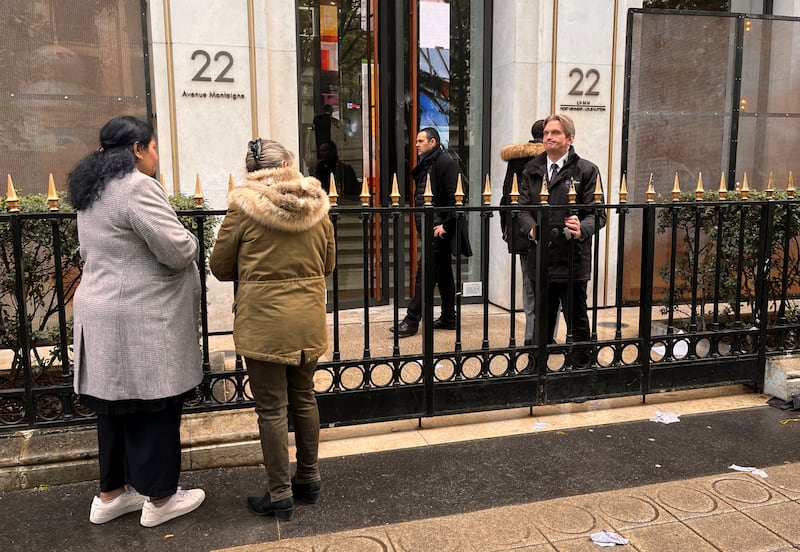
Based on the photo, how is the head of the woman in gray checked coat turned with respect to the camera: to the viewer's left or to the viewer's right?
to the viewer's right

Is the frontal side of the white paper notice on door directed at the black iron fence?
yes

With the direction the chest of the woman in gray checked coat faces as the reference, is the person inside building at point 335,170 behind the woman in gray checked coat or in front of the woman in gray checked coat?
in front

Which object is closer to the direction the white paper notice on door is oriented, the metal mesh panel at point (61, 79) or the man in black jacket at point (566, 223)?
the man in black jacket

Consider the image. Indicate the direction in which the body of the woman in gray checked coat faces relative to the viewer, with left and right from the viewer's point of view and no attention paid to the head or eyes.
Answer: facing away from the viewer and to the right of the viewer

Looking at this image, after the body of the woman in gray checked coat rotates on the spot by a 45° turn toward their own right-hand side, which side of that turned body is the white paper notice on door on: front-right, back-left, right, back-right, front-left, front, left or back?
front-left

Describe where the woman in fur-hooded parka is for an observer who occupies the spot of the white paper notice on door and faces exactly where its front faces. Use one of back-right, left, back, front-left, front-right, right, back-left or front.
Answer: front

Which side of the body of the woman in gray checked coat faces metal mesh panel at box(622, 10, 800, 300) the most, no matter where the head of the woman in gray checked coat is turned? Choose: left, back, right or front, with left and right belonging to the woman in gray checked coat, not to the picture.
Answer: front

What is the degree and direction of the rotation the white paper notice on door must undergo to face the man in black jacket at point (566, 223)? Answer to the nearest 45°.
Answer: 0° — it already faces them

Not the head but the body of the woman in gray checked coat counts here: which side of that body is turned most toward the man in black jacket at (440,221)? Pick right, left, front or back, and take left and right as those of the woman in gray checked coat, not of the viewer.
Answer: front

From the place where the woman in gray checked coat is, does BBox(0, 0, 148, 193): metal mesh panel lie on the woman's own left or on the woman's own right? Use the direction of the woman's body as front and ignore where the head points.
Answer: on the woman's own left

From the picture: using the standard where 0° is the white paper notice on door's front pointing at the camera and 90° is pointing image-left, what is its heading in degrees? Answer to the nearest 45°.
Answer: approximately 0°
